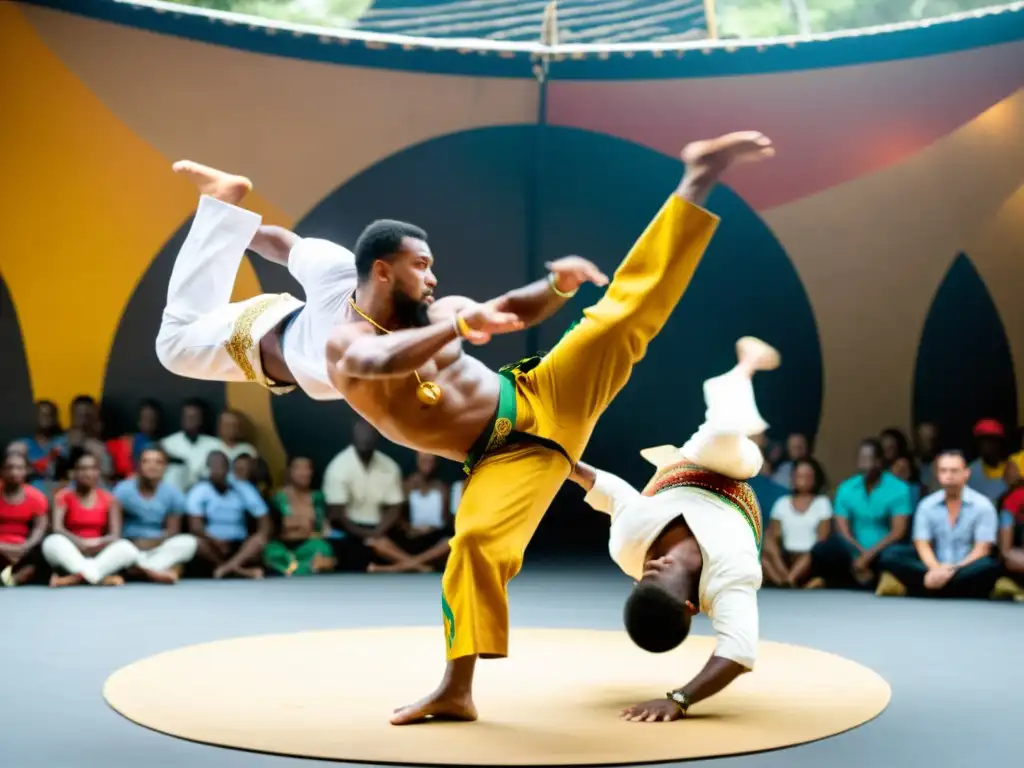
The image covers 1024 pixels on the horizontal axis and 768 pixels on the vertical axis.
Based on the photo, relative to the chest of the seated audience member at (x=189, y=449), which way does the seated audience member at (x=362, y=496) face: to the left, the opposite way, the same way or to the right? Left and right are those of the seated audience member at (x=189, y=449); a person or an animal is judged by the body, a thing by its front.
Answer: the same way

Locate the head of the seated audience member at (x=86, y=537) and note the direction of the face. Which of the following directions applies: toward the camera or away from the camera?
toward the camera

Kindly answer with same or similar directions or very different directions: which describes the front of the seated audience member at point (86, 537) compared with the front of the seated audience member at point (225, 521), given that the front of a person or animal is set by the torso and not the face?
same or similar directions

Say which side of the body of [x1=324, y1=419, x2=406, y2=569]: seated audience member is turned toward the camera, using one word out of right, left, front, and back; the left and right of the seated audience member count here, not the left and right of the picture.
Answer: front

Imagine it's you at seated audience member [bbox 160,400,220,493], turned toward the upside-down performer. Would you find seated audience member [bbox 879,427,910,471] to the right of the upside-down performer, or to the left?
left

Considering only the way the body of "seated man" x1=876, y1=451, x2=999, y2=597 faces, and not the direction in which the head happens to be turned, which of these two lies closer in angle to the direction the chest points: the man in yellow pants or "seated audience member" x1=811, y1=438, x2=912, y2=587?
the man in yellow pants

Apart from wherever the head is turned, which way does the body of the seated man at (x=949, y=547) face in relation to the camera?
toward the camera

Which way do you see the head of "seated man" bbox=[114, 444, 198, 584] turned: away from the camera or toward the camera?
toward the camera

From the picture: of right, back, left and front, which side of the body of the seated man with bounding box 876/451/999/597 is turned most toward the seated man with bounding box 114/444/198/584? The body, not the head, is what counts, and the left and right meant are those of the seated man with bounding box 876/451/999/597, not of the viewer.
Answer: right

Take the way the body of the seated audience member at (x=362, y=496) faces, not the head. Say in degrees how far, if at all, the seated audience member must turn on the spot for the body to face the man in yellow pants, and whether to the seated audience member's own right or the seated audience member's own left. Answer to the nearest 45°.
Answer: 0° — they already face them

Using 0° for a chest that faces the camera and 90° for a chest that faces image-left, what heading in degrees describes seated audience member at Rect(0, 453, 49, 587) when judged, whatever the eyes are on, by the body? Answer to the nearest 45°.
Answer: approximately 0°

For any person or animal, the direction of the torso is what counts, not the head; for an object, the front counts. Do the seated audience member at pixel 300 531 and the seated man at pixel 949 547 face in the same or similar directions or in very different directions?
same or similar directions

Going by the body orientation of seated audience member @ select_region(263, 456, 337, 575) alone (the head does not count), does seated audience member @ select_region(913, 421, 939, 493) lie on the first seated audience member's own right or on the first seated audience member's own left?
on the first seated audience member's own left

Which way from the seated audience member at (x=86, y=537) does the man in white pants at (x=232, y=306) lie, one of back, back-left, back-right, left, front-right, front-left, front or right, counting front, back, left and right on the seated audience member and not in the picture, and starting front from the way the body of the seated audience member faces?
front

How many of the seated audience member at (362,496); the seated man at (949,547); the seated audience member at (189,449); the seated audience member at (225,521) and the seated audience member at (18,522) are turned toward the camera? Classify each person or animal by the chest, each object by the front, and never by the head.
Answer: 5

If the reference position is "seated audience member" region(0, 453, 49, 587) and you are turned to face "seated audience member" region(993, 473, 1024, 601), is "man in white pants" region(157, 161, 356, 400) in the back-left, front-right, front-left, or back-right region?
front-right

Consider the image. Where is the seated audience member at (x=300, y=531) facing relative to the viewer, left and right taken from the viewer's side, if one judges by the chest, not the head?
facing the viewer

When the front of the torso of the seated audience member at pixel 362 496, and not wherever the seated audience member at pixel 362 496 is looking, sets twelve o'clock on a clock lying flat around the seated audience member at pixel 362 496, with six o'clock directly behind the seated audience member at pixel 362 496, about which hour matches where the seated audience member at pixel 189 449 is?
the seated audience member at pixel 189 449 is roughly at 3 o'clock from the seated audience member at pixel 362 496.

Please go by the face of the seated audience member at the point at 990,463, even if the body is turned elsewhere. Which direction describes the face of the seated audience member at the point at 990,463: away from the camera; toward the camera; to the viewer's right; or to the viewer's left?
toward the camera

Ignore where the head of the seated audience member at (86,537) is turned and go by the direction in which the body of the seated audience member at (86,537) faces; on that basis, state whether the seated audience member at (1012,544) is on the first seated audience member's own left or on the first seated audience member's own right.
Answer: on the first seated audience member's own left

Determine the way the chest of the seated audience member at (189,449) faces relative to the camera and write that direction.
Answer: toward the camera

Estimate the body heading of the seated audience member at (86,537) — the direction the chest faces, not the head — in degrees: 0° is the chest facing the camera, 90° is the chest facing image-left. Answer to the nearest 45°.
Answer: approximately 0°

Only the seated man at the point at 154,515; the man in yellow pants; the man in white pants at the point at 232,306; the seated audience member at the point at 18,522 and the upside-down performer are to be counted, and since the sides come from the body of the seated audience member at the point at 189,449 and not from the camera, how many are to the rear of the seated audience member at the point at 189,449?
0
